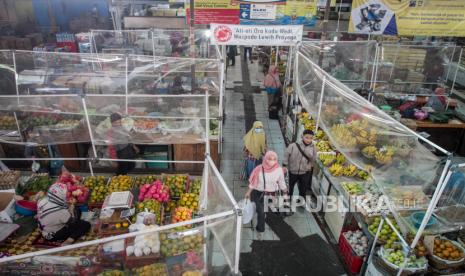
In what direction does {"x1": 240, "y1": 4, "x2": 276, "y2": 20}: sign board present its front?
toward the camera

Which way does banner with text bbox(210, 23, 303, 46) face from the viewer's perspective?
toward the camera

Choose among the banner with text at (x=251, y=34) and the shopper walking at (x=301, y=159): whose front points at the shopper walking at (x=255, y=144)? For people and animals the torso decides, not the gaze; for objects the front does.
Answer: the banner with text

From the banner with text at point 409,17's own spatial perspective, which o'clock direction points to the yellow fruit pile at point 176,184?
The yellow fruit pile is roughly at 1 o'clock from the banner with text.

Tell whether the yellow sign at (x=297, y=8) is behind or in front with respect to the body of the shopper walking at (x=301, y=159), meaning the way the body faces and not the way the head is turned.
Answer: behind

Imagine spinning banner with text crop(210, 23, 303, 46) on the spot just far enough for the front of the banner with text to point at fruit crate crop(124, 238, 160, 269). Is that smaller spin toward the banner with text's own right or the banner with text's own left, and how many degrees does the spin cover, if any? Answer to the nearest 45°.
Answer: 0° — it already faces it

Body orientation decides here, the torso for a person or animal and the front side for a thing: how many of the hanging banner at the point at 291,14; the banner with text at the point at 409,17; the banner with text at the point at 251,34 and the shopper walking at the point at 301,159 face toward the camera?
4

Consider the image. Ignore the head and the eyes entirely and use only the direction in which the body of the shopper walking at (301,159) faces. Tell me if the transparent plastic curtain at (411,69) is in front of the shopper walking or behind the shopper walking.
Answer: behind

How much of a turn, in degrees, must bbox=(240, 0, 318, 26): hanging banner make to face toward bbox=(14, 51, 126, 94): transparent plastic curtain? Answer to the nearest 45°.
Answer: approximately 90° to its right

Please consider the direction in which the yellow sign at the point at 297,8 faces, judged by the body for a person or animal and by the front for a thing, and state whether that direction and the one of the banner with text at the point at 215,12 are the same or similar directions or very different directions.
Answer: same or similar directions

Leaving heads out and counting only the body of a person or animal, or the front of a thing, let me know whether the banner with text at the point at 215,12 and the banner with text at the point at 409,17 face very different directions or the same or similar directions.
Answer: same or similar directions

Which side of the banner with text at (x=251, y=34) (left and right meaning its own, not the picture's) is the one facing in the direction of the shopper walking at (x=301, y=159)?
front

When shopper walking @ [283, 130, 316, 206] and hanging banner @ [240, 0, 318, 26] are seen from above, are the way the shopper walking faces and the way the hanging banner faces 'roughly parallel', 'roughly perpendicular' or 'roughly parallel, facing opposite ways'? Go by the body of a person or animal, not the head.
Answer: roughly parallel

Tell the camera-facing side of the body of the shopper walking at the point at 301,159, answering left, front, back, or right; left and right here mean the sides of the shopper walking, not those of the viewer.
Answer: front

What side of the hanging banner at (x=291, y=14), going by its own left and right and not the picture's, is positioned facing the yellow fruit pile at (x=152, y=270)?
front

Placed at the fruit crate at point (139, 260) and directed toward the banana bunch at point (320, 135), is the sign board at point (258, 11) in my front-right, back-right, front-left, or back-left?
front-left

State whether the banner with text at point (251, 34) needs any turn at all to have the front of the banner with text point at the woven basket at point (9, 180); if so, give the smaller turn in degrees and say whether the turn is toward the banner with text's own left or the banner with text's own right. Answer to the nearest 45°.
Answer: approximately 45° to the banner with text's own right

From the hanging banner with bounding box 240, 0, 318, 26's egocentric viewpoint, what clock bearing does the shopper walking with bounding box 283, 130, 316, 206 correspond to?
The shopper walking is roughly at 12 o'clock from the hanging banner.

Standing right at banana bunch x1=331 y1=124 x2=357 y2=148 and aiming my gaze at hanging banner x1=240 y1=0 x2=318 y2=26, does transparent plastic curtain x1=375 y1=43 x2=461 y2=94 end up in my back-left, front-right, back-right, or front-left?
front-right

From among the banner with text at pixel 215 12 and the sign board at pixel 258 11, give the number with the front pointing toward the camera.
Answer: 2

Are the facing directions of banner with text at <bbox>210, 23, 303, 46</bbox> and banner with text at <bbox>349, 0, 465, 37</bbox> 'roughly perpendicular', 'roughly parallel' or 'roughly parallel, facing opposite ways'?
roughly parallel
